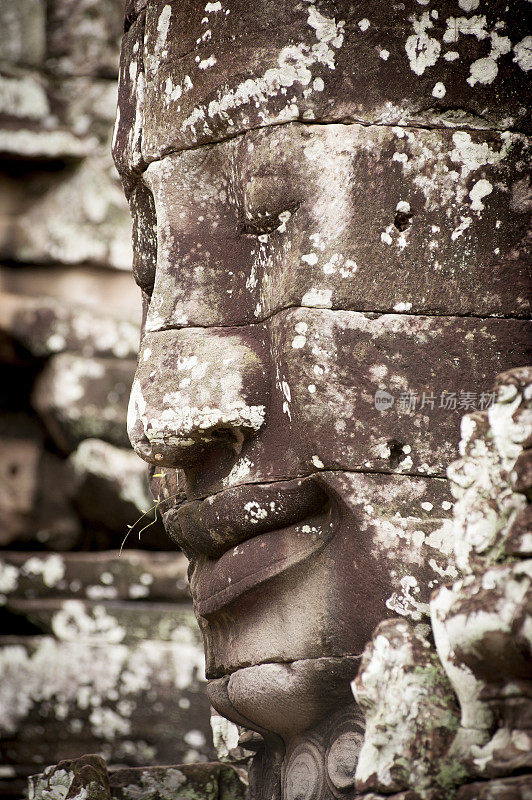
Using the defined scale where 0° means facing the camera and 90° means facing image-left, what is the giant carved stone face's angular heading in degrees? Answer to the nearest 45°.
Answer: approximately 45°
